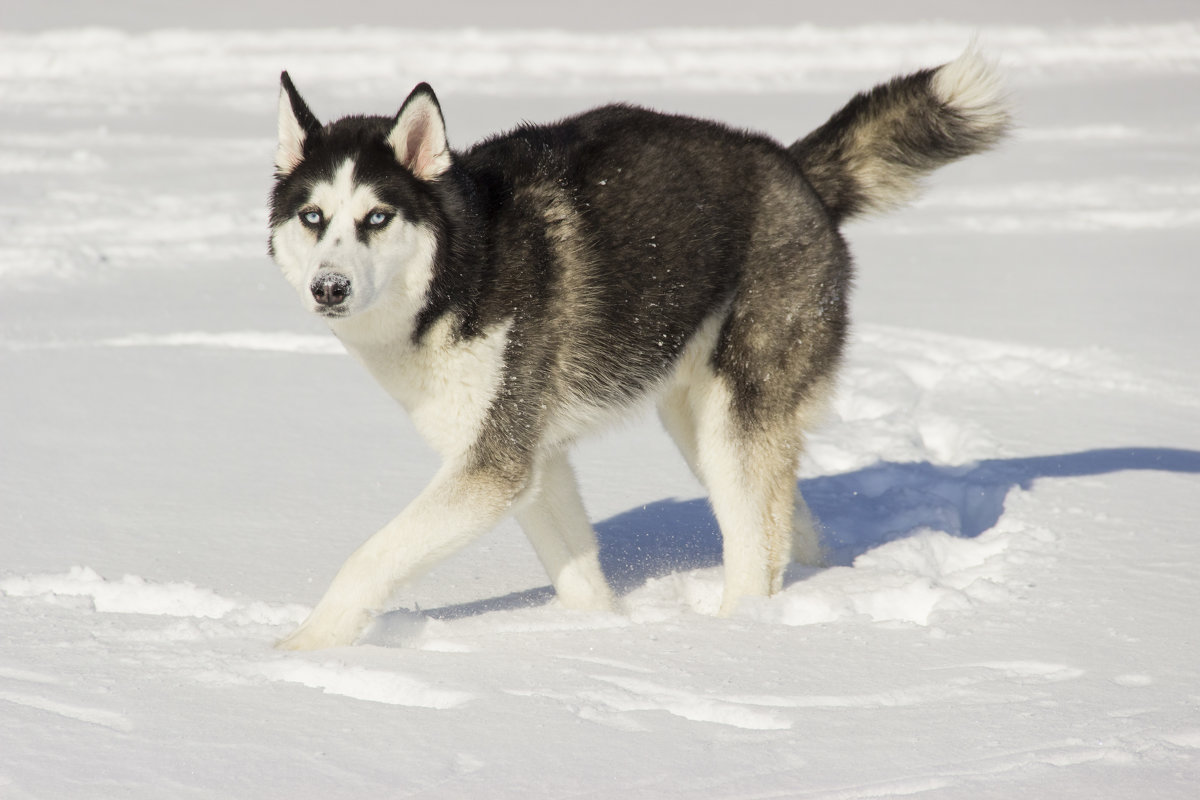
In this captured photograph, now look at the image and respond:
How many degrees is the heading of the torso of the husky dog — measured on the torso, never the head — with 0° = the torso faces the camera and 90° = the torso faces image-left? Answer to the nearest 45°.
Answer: approximately 45°
